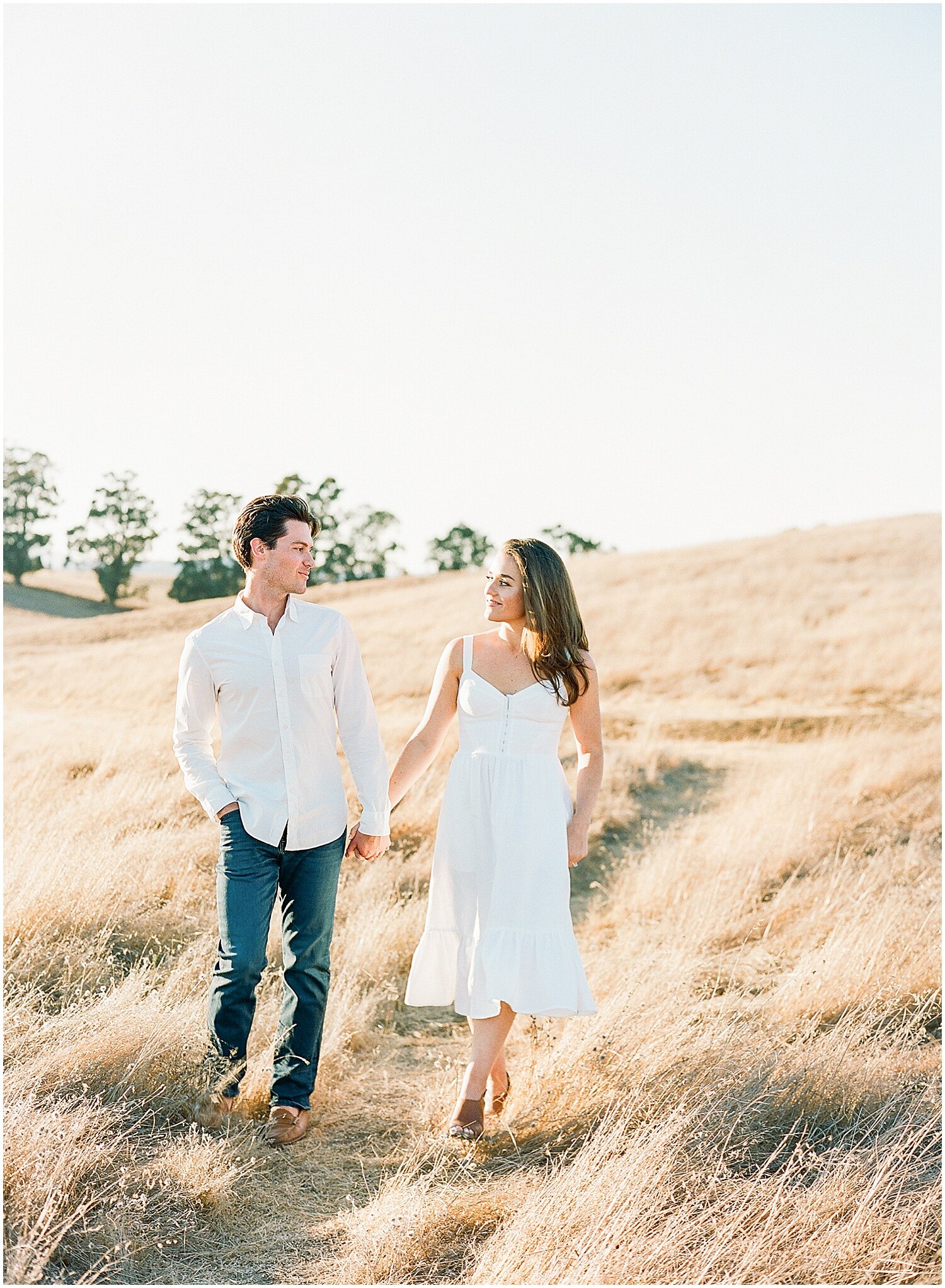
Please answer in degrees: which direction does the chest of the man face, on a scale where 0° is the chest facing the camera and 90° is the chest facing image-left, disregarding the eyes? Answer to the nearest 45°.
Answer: approximately 0°

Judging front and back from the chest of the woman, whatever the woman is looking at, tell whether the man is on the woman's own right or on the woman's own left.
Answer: on the woman's own right

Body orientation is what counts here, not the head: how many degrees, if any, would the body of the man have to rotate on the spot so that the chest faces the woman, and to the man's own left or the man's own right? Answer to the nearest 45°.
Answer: approximately 90° to the man's own left
